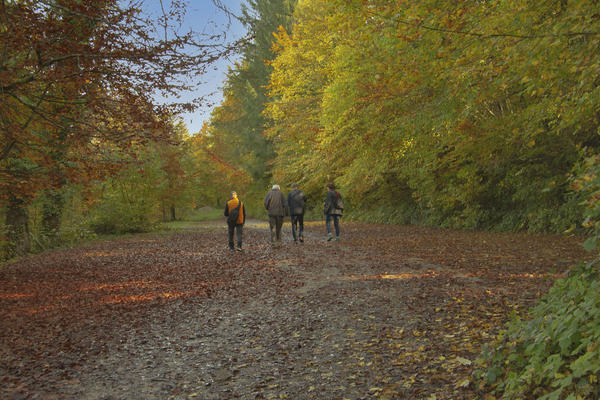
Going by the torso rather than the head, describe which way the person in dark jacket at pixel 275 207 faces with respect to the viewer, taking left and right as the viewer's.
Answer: facing away from the viewer

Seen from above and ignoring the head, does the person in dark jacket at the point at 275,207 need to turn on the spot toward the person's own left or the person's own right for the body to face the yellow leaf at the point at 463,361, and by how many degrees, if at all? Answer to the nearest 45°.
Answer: approximately 180°

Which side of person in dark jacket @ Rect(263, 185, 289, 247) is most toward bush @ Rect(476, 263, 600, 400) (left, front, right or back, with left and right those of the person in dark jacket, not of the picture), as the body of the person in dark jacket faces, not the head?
back

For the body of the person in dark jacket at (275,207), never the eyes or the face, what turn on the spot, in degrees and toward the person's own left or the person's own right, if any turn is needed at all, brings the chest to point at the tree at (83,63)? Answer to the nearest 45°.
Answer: approximately 135° to the person's own left
